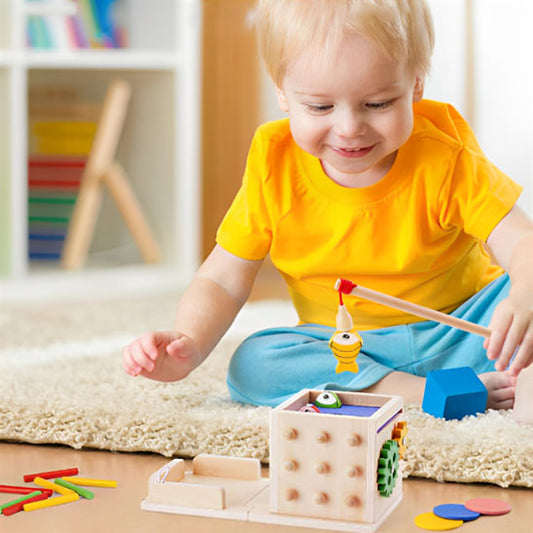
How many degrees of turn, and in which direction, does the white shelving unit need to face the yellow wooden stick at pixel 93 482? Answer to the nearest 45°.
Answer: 0° — it already faces it

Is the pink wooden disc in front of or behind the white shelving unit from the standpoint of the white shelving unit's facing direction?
in front

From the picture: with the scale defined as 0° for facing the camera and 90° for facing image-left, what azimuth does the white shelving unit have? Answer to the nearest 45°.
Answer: approximately 0°

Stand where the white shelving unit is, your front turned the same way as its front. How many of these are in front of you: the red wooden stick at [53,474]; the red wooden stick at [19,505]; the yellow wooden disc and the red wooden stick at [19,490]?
4

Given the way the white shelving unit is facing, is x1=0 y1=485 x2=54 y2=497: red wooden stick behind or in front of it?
in front

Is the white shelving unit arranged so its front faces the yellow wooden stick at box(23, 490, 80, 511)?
yes

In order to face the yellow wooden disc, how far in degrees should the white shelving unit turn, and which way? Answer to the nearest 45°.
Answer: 0° — it already faces it

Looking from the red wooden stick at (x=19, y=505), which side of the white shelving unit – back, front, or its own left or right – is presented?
front

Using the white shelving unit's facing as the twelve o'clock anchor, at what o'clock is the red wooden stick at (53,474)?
The red wooden stick is roughly at 12 o'clock from the white shelving unit.
